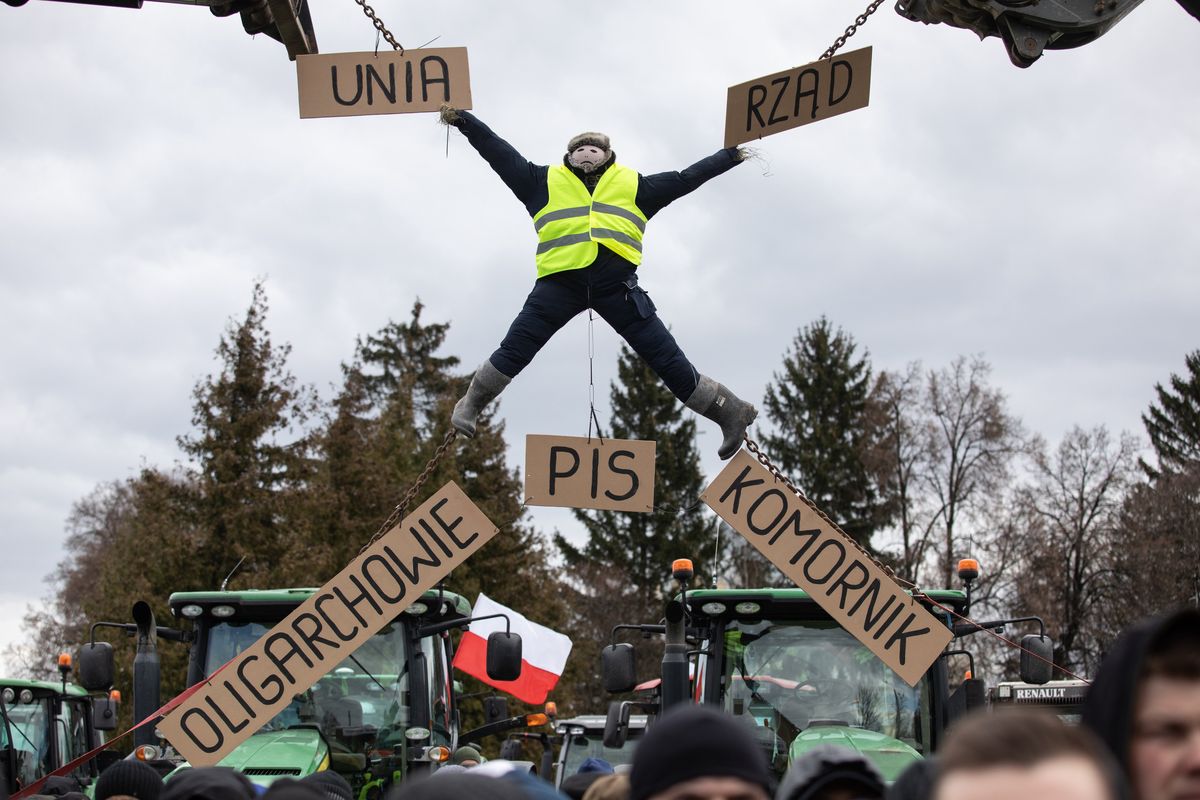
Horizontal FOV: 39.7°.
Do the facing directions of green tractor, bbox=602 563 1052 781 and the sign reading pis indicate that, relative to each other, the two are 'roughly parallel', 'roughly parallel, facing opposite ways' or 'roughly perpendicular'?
roughly parallel

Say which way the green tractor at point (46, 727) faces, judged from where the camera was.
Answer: facing the viewer and to the left of the viewer

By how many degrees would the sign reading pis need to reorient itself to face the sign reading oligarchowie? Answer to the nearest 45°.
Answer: approximately 90° to its right

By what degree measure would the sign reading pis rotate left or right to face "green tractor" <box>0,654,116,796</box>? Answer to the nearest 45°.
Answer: approximately 135° to its right

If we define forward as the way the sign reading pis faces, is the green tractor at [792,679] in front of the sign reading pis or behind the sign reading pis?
behind

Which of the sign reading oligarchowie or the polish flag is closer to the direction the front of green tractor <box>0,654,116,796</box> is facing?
the sign reading oligarchowie

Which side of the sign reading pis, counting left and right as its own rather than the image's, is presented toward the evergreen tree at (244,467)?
back

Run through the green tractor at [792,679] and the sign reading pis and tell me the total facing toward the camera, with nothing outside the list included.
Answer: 2

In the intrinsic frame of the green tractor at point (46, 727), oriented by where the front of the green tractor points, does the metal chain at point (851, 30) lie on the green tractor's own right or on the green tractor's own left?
on the green tractor's own left

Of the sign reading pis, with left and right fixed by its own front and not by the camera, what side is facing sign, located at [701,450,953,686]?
left

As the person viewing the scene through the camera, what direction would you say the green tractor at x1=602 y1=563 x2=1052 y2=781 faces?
facing the viewer

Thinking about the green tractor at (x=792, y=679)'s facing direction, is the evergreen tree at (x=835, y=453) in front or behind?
behind
